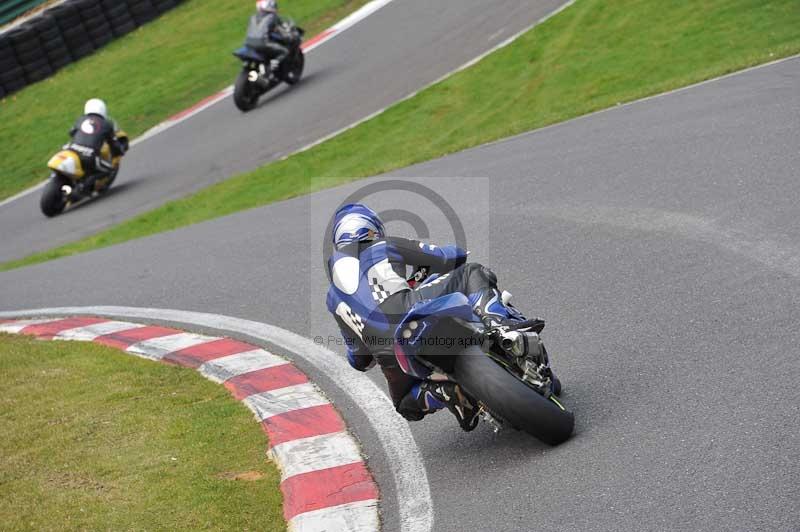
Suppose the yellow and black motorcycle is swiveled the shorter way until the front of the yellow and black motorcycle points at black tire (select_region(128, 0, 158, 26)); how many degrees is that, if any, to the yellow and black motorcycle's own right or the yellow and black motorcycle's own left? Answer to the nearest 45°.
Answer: approximately 45° to the yellow and black motorcycle's own left

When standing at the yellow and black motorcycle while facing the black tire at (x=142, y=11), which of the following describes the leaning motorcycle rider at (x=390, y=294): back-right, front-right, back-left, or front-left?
back-right

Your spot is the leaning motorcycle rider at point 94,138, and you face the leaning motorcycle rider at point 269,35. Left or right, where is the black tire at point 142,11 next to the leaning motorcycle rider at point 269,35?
left
